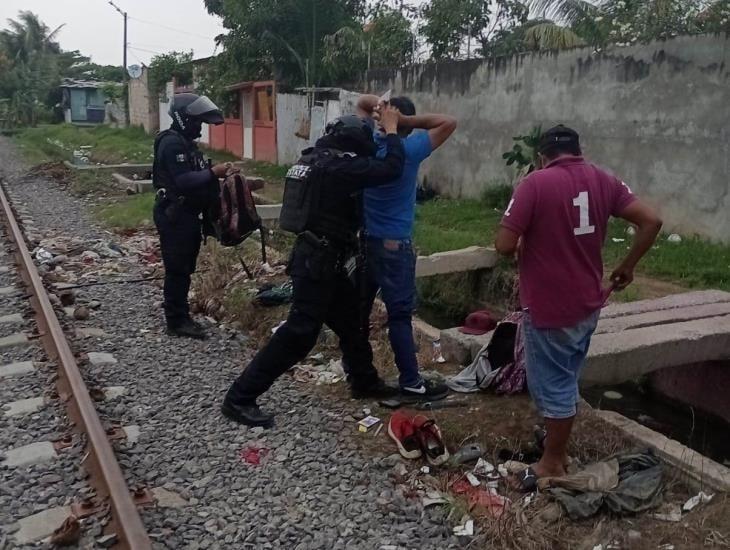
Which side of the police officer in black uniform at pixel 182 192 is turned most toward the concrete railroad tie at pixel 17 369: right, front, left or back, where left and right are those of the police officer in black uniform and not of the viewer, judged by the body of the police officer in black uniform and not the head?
back

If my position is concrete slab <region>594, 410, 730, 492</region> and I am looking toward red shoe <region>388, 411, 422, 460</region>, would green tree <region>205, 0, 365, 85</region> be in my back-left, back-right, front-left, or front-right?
front-right

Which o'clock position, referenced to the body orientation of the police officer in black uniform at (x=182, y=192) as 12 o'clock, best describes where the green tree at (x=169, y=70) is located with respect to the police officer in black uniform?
The green tree is roughly at 9 o'clock from the police officer in black uniform.

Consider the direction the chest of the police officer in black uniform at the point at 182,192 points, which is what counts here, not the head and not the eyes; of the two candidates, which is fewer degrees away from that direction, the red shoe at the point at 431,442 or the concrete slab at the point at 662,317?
the concrete slab

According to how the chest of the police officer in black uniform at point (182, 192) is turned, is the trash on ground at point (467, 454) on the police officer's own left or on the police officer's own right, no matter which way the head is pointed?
on the police officer's own right

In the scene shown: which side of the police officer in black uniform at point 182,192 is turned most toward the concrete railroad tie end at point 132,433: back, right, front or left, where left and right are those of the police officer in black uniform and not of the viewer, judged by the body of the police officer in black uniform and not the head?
right

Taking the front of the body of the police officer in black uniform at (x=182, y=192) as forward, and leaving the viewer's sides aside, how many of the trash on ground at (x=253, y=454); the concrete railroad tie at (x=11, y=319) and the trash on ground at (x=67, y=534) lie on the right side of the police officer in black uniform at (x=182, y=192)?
2

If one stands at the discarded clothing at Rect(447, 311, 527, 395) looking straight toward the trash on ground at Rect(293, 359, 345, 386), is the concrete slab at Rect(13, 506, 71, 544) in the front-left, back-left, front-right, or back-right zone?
front-left

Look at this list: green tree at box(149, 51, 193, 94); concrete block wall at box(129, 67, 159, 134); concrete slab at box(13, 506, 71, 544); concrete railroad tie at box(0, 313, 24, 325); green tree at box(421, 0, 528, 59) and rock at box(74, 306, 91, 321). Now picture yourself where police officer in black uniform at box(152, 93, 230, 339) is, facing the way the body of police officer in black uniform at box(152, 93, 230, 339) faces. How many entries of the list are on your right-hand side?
1

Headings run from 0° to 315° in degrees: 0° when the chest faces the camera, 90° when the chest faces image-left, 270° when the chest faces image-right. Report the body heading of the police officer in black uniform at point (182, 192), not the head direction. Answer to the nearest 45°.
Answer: approximately 270°

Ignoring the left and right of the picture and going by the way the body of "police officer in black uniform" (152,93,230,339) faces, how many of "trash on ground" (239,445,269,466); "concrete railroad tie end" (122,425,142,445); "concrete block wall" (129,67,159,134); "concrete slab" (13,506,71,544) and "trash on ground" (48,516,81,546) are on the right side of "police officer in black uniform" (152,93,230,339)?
4

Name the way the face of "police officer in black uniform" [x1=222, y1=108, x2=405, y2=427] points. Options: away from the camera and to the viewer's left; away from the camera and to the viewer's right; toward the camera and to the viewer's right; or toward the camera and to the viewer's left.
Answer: away from the camera and to the viewer's right

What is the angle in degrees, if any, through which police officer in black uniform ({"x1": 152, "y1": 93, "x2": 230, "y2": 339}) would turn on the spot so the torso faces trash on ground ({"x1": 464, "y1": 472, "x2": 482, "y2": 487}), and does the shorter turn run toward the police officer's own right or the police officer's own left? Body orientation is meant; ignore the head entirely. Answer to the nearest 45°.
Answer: approximately 45° to the police officer's own right

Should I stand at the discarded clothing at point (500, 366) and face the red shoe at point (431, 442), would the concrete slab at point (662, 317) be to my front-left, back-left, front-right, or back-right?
back-left

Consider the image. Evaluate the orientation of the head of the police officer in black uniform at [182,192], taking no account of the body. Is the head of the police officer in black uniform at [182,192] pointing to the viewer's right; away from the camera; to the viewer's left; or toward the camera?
to the viewer's right

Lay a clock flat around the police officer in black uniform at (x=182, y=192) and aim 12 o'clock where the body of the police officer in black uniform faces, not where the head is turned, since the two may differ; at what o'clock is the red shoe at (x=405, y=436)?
The red shoe is roughly at 2 o'clock from the police officer in black uniform.
